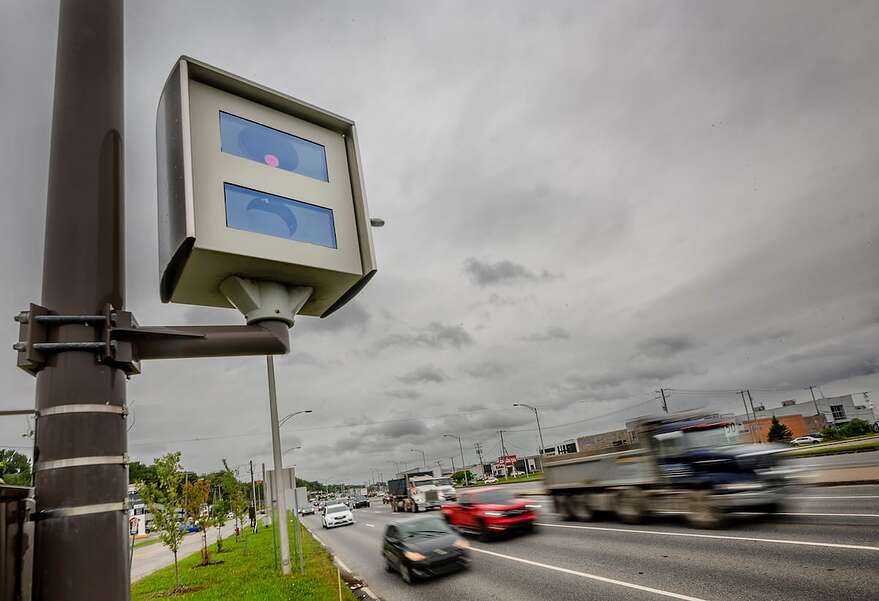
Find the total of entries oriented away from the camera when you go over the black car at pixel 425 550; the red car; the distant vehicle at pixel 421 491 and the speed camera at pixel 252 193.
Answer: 0

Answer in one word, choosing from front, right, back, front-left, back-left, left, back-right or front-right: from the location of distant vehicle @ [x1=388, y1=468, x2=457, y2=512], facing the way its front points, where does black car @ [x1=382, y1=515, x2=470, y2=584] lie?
front-right

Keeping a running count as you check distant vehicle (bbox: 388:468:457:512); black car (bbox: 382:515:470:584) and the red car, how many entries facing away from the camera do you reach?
0

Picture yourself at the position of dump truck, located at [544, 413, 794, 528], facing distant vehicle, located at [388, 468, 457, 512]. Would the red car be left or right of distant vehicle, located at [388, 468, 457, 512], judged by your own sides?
left

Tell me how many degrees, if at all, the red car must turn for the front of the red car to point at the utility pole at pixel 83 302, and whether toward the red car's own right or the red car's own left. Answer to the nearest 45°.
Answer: approximately 45° to the red car's own right

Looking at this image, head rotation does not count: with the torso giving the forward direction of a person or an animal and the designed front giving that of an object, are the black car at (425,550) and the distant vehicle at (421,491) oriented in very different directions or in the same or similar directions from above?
same or similar directions

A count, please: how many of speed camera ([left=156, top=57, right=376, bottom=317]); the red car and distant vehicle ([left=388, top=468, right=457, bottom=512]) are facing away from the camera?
0

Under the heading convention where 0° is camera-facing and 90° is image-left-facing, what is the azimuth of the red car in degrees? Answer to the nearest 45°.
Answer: approximately 315°

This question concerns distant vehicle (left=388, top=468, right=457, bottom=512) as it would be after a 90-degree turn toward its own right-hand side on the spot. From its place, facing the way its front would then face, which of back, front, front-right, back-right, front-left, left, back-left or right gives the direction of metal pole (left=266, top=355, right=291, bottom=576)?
front-left

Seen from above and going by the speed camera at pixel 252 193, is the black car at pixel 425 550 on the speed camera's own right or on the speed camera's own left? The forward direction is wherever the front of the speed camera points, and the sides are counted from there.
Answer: on the speed camera's own left

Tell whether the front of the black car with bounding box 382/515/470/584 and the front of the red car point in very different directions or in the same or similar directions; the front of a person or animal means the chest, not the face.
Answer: same or similar directions

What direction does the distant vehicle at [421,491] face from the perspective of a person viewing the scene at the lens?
facing the viewer and to the right of the viewer

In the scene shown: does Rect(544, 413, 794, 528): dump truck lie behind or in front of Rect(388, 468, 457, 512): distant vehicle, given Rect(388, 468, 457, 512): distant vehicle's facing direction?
in front

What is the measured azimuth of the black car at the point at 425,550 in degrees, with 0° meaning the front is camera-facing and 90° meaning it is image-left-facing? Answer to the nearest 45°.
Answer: approximately 315°

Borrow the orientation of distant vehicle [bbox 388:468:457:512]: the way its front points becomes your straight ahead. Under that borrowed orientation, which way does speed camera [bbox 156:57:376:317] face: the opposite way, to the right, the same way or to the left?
the same way
